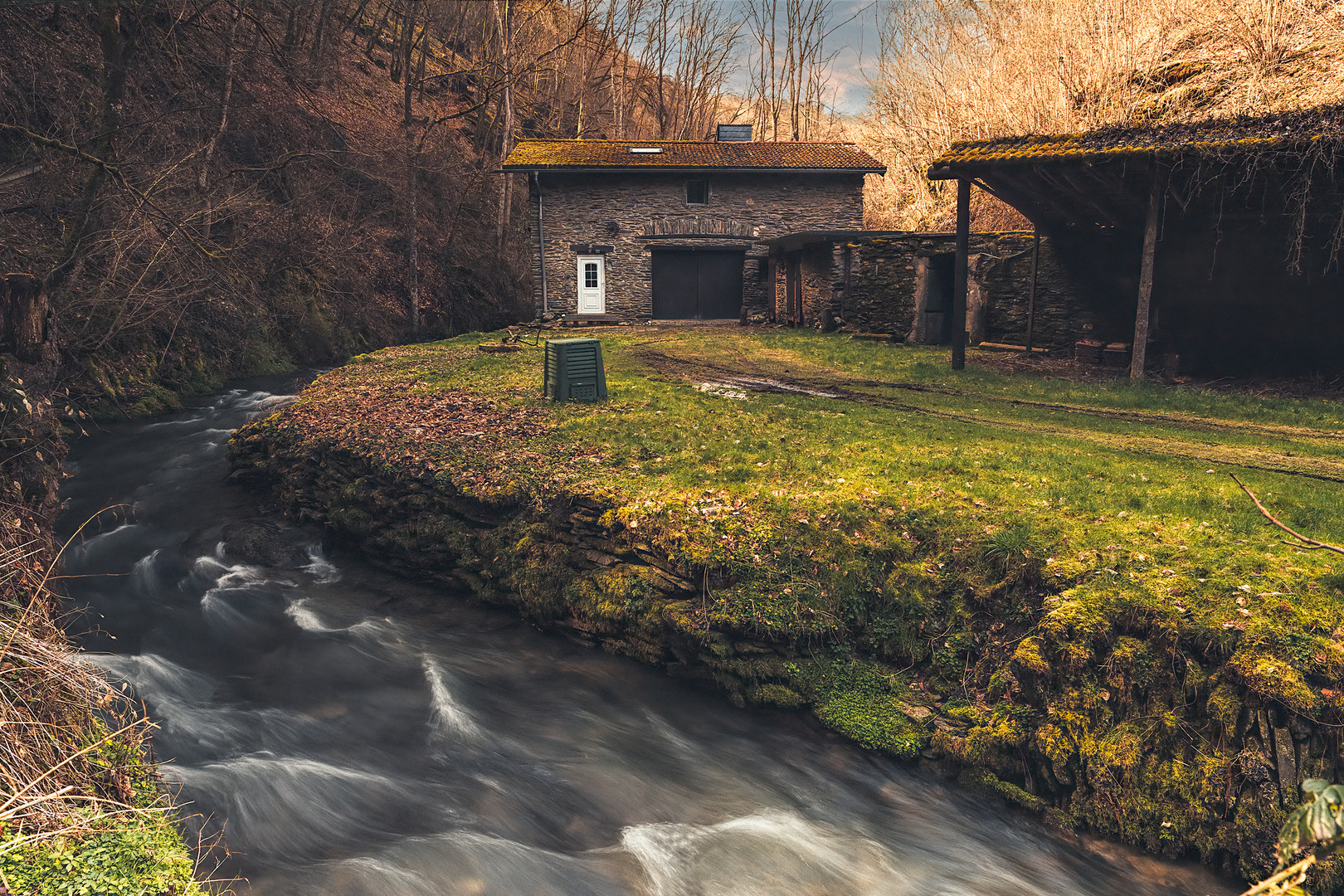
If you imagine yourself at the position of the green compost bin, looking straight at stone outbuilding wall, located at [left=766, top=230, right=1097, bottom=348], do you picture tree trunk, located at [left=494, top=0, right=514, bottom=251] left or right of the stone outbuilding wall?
left

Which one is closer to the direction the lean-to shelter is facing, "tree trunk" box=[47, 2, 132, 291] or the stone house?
the tree trunk

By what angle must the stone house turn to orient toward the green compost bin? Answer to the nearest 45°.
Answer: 0° — it already faces it

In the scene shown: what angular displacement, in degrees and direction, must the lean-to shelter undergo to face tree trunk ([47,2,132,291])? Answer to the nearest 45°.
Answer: approximately 90° to its right

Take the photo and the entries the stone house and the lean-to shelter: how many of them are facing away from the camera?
0

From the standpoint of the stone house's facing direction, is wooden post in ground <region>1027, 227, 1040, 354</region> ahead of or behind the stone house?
ahead

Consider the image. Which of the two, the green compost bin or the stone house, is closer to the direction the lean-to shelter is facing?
the green compost bin

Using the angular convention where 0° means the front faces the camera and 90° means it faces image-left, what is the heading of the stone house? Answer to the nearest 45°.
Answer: approximately 0°

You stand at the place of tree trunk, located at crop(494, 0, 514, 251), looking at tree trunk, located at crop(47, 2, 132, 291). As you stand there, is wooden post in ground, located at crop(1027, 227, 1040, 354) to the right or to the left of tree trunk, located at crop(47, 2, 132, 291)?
left

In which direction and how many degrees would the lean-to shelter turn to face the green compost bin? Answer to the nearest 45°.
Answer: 0° — it already faces it

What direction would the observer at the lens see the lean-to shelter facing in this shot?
facing the viewer and to the left of the viewer

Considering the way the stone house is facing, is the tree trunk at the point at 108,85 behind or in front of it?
in front
